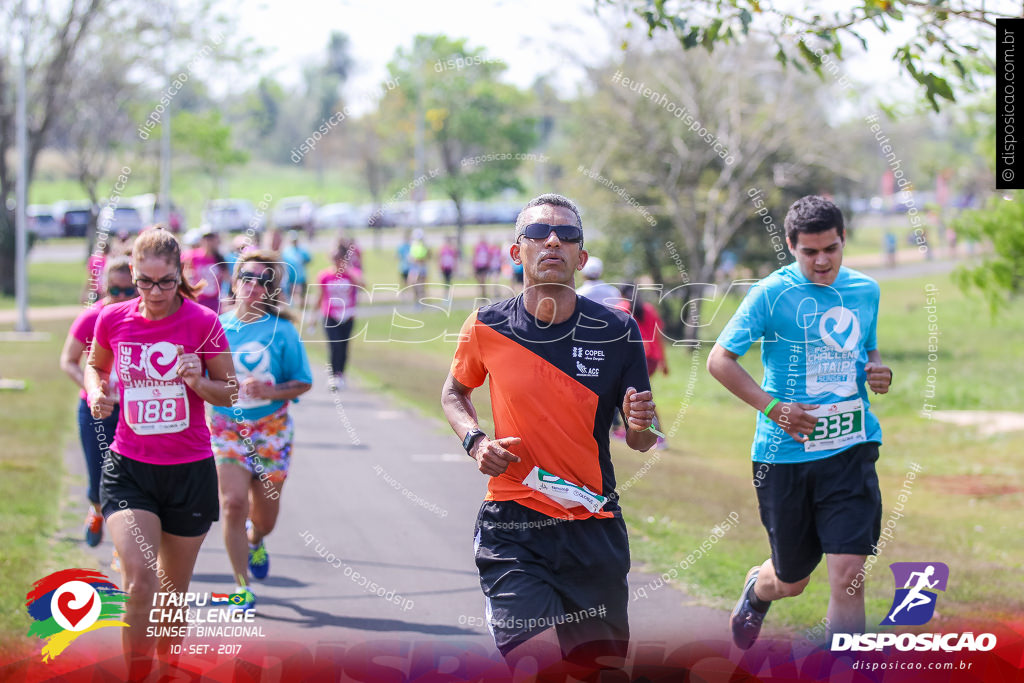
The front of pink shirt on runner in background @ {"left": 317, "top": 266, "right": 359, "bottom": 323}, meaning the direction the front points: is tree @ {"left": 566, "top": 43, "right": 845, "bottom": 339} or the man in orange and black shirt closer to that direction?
the man in orange and black shirt

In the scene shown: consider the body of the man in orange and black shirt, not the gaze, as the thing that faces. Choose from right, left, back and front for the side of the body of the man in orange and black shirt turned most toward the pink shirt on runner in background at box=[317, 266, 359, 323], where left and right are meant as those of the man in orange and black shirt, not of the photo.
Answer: back

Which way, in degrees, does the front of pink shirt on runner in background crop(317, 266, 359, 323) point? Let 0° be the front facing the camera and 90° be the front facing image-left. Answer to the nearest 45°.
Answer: approximately 0°

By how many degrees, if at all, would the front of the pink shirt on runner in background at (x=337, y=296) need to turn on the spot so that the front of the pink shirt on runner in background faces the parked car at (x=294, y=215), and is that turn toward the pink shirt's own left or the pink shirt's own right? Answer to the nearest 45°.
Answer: approximately 180°

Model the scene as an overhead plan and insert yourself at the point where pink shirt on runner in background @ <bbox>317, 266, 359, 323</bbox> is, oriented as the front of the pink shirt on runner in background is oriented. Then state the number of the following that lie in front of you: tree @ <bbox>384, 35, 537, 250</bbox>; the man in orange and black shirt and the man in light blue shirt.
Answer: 2

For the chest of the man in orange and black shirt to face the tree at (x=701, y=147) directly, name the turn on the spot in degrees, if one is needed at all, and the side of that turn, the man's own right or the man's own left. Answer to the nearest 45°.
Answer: approximately 180°

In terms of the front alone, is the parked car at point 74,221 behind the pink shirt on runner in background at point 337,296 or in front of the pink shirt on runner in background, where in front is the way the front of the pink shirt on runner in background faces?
behind

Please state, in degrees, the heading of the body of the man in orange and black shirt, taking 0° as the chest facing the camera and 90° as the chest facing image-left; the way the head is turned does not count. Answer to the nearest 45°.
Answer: approximately 0°

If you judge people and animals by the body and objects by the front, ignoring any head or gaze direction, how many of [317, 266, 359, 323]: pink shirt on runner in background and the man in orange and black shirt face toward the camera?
2
